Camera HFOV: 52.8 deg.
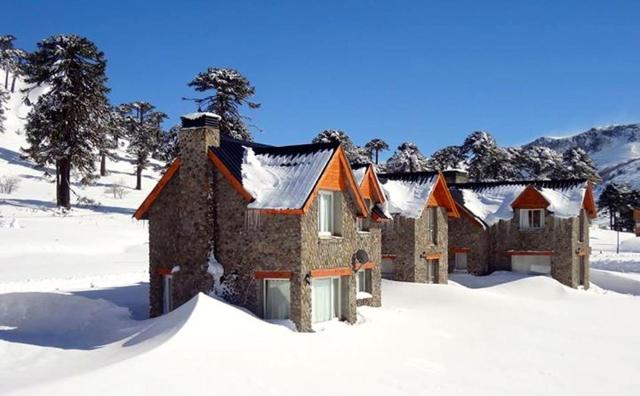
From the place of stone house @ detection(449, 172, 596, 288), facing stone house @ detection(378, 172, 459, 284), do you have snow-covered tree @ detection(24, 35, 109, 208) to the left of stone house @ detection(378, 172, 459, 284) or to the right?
right

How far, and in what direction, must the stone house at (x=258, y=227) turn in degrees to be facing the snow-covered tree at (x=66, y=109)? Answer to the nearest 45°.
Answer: approximately 180°

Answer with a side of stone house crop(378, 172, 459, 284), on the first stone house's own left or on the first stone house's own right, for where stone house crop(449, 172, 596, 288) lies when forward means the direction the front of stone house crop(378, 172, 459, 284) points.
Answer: on the first stone house's own left

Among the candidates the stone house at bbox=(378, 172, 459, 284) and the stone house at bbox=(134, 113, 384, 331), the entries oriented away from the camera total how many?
0

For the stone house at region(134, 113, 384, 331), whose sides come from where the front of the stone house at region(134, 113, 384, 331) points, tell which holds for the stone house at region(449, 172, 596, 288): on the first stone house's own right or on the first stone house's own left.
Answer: on the first stone house's own left

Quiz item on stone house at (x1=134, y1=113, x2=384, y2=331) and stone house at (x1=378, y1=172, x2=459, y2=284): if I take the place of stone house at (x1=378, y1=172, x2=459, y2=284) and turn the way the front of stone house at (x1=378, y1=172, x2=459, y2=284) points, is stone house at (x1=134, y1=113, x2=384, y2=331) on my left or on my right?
on my right

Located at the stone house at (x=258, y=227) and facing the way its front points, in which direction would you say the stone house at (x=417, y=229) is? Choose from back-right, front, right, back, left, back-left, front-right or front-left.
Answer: left

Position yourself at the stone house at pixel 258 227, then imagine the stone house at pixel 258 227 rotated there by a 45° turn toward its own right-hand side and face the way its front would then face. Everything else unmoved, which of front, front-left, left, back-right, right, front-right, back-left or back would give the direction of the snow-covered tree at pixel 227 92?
back

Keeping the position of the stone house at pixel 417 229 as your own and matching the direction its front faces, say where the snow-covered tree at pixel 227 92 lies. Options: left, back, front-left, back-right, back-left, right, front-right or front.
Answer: back

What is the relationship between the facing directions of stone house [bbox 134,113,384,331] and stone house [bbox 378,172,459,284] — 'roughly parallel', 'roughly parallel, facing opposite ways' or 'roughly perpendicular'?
roughly parallel

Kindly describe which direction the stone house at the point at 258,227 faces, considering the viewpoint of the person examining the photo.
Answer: facing the viewer and to the right of the viewer

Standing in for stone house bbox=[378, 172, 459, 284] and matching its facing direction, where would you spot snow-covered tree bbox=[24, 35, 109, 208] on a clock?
The snow-covered tree is roughly at 5 o'clock from the stone house.
